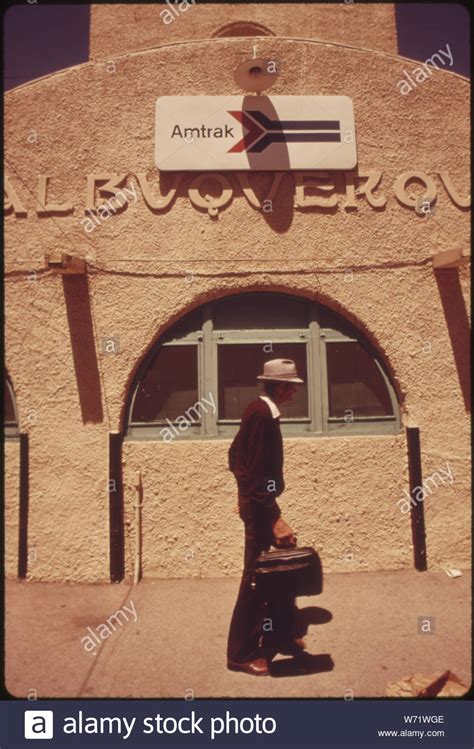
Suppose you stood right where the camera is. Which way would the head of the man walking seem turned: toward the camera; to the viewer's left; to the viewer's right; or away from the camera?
to the viewer's right

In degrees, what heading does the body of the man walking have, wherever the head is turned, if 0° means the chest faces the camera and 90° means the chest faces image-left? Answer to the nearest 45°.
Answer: approximately 270°

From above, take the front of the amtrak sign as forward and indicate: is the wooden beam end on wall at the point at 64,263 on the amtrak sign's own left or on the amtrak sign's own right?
on the amtrak sign's own right

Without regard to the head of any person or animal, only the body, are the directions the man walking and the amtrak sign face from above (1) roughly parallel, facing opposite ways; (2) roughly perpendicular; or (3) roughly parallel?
roughly perpendicular

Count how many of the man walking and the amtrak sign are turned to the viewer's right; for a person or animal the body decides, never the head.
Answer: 1

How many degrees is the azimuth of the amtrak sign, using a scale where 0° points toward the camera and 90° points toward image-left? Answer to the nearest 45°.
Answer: approximately 0°
